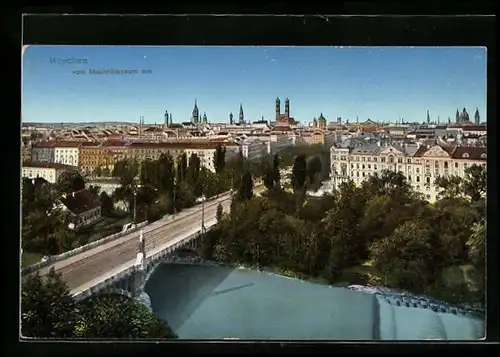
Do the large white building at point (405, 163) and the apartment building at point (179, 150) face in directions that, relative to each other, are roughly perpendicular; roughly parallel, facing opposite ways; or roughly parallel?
roughly parallel

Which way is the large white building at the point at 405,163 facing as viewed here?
toward the camera

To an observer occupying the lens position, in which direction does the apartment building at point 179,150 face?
facing the viewer
